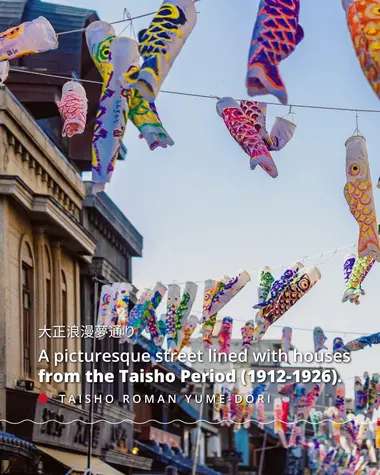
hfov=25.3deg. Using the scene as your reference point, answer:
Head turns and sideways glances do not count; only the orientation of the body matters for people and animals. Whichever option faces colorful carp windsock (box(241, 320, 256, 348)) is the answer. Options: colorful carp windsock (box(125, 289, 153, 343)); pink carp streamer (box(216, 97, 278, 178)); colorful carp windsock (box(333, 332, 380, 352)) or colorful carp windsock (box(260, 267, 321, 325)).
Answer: colorful carp windsock (box(125, 289, 153, 343))

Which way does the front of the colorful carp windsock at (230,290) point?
to the viewer's right

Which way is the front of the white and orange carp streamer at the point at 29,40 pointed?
to the viewer's right

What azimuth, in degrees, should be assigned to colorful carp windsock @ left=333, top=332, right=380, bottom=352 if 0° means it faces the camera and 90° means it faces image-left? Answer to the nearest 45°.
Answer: approximately 270°

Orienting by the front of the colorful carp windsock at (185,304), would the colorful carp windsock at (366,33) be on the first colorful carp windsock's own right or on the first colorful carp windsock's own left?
on the first colorful carp windsock's own right

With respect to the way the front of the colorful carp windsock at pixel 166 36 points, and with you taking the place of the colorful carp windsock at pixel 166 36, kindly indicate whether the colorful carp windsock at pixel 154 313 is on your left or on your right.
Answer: on your left

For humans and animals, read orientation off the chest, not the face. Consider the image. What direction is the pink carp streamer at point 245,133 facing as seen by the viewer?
to the viewer's left

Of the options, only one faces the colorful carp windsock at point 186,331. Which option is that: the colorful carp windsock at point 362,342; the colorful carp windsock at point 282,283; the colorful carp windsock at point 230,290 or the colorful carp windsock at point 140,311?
the colorful carp windsock at point 140,311

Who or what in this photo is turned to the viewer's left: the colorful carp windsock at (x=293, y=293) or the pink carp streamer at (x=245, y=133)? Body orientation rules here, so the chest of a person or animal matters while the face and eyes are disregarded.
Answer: the pink carp streamer

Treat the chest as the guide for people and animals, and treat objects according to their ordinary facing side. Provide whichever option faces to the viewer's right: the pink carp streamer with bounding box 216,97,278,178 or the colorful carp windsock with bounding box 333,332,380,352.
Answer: the colorful carp windsock

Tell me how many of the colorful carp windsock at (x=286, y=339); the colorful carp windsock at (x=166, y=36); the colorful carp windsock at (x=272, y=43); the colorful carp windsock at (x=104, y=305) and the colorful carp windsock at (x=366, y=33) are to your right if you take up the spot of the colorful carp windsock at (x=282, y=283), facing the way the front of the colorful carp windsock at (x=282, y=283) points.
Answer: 3

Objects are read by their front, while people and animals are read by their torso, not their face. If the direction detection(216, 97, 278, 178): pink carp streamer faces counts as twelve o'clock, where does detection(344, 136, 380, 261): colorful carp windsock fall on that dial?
The colorful carp windsock is roughly at 5 o'clock from the pink carp streamer.
